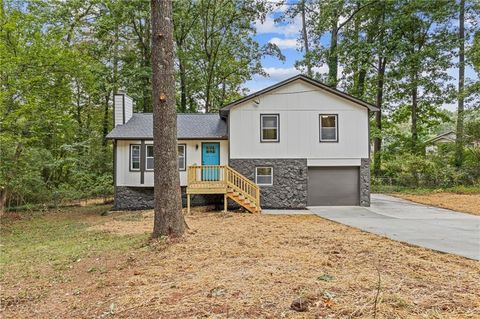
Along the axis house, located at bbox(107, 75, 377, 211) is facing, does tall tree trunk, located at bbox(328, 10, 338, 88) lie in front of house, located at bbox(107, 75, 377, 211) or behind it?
behind

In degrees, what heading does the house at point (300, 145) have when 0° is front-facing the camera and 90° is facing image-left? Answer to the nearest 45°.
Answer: approximately 0°

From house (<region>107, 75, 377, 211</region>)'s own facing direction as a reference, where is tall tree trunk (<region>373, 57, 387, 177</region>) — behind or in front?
behind

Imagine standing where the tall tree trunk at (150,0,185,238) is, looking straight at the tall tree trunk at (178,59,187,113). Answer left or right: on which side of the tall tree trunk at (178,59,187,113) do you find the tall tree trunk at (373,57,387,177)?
right

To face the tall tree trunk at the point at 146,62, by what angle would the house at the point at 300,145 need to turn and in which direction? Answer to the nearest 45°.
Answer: approximately 135° to its right

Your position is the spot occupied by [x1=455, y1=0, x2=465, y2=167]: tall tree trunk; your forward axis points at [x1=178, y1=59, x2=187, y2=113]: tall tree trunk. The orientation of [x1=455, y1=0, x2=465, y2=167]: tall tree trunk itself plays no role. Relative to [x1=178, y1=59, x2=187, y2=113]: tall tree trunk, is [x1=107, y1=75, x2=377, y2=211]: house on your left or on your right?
left

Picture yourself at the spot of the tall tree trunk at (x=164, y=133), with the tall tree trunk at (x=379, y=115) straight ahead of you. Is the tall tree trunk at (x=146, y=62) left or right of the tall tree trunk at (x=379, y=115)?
left

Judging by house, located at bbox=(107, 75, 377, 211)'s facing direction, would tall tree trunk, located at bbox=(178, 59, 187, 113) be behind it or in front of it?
behind

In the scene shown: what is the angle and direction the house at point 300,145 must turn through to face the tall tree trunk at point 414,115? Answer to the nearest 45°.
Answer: approximately 135° to its left

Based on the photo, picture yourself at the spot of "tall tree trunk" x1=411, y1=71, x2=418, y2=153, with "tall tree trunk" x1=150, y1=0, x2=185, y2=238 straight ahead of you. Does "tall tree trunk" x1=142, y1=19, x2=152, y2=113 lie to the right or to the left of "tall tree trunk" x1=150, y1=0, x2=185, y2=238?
right
